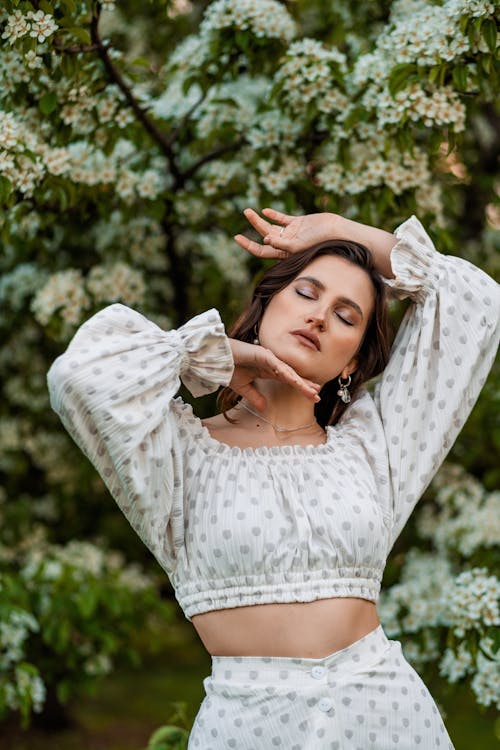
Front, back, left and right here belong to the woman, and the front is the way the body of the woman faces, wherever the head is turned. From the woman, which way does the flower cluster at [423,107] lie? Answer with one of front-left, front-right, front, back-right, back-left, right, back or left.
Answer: back-left

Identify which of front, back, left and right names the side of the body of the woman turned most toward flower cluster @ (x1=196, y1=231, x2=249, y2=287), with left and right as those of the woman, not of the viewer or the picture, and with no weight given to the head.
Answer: back

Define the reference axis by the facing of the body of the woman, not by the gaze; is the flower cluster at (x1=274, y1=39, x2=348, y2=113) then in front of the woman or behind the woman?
behind

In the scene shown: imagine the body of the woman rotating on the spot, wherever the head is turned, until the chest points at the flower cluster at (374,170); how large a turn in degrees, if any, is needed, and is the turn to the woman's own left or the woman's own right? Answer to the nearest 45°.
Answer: approximately 135° to the woman's own left

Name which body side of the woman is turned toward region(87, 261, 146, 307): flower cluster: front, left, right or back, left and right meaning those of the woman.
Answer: back

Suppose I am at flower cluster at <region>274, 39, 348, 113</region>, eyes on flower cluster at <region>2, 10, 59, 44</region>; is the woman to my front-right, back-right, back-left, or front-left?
front-left

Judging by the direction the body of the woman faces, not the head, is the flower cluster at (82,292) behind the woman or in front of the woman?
behind

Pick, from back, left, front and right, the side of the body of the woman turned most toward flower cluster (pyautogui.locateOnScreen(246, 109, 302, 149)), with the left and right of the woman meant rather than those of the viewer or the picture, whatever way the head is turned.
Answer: back

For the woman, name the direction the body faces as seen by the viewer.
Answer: toward the camera

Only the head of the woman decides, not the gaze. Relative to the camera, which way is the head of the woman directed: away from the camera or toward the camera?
toward the camera

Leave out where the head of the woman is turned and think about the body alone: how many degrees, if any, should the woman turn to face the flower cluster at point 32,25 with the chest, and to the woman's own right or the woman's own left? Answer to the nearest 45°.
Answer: approximately 180°
